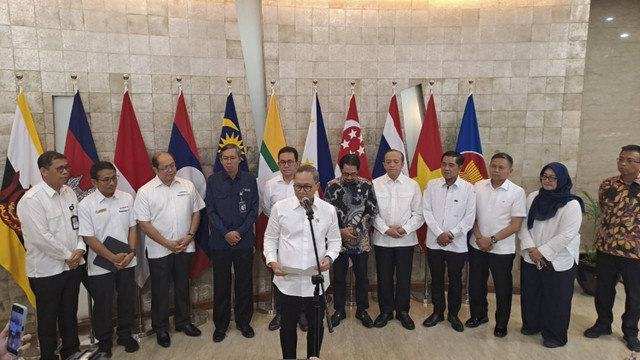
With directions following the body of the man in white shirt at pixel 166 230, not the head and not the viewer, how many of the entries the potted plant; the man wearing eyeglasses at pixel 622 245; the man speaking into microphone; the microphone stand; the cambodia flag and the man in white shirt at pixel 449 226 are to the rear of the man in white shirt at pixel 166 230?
1

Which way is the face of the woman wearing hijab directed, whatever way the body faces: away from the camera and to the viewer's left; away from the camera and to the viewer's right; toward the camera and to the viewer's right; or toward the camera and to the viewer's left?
toward the camera and to the viewer's left

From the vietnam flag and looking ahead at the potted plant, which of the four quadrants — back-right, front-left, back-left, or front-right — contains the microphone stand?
back-right

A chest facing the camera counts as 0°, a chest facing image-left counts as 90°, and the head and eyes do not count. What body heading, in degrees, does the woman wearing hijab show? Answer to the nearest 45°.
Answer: approximately 45°

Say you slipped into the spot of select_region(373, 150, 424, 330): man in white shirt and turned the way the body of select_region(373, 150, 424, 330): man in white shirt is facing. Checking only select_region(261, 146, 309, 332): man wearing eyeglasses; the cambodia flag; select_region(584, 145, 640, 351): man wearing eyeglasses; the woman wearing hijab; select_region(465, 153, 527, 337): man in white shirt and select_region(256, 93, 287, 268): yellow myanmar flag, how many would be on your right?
3

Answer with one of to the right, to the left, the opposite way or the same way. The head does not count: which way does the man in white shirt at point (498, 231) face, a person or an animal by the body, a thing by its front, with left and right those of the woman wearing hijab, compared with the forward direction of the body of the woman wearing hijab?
the same way

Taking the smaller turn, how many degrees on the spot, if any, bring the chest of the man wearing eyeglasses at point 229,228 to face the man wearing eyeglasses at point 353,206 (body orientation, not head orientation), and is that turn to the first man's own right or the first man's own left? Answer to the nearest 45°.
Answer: approximately 90° to the first man's own left

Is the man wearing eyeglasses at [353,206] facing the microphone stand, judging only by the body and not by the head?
yes

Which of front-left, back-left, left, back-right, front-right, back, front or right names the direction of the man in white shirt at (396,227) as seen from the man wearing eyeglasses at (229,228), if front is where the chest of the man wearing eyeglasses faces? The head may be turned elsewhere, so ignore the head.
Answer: left

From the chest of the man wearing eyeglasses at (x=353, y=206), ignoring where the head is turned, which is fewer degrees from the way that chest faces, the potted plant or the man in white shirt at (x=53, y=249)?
the man in white shirt

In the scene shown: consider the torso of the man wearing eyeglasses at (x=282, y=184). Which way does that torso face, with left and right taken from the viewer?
facing the viewer

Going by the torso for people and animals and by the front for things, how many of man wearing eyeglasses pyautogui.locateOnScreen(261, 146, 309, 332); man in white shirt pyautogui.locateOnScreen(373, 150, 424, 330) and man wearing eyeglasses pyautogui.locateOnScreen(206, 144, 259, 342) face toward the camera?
3

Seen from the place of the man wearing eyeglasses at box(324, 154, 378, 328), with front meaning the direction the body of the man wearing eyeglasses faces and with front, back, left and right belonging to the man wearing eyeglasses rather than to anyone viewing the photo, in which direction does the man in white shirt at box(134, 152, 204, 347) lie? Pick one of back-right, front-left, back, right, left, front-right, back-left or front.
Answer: right

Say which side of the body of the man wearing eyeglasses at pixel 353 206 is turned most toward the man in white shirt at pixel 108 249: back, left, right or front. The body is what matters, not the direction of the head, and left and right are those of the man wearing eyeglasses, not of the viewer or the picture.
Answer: right

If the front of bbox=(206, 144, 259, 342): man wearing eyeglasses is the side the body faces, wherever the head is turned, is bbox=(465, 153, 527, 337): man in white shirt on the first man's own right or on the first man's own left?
on the first man's own left

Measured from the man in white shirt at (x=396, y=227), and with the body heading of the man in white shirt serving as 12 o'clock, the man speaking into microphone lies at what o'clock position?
The man speaking into microphone is roughly at 1 o'clock from the man in white shirt.

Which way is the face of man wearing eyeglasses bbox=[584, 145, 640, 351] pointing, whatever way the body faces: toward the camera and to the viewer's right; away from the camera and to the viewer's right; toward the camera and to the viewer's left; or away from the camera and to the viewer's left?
toward the camera and to the viewer's left

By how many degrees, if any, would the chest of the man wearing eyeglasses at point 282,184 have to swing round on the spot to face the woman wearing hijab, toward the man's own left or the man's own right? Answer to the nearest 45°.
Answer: approximately 90° to the man's own left
